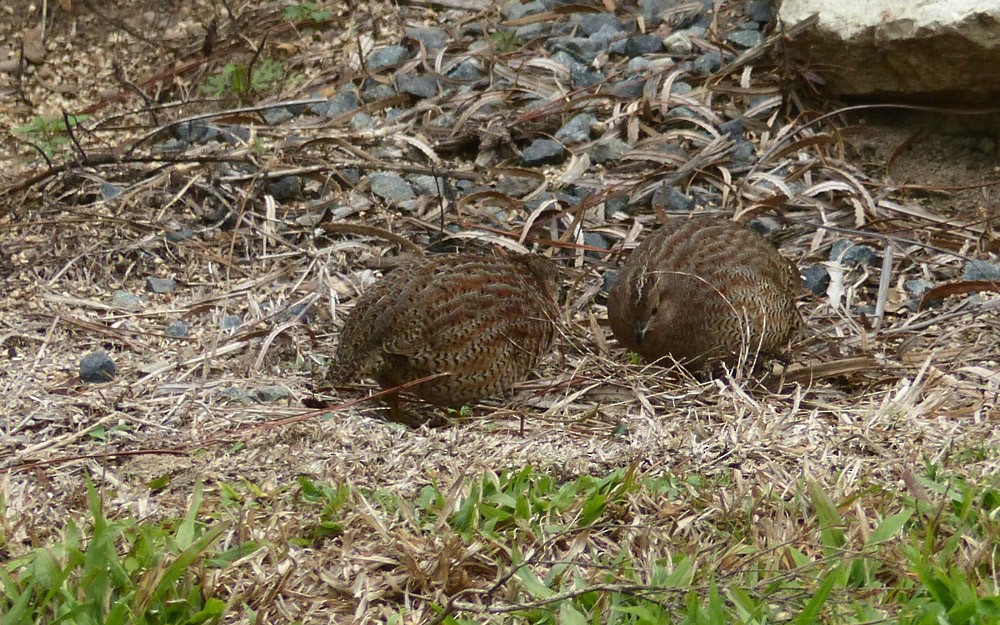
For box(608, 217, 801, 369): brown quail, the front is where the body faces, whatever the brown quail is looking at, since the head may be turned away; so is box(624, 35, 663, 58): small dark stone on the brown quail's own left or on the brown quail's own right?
on the brown quail's own right

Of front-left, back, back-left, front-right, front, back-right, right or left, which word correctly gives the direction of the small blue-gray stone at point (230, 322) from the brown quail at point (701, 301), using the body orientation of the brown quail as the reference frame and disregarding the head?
front-right

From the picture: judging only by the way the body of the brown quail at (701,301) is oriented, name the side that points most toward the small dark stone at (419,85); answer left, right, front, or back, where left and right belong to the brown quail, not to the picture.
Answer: right

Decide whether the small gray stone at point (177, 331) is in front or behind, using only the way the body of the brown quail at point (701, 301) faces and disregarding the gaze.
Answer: in front

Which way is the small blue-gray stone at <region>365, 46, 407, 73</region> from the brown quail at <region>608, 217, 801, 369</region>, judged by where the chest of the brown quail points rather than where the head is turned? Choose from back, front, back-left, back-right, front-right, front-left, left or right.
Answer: right

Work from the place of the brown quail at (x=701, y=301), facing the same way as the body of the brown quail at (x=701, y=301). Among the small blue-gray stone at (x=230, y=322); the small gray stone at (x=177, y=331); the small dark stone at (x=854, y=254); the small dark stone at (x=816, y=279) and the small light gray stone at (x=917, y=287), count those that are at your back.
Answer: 3

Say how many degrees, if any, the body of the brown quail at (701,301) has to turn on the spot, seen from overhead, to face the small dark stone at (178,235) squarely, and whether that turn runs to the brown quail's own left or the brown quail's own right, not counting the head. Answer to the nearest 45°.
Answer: approximately 45° to the brown quail's own right

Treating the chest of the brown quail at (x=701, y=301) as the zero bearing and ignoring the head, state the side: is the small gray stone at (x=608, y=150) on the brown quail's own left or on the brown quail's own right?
on the brown quail's own right

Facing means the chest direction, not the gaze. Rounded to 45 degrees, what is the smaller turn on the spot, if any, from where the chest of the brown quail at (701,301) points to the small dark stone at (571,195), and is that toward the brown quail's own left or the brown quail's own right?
approximately 90° to the brown quail's own right

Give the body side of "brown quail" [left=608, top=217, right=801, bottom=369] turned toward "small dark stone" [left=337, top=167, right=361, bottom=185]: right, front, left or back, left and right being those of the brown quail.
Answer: right

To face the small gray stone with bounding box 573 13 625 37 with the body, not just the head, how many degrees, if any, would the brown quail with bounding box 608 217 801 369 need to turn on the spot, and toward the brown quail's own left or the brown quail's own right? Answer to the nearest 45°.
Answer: approximately 135° to the brown quail's own right

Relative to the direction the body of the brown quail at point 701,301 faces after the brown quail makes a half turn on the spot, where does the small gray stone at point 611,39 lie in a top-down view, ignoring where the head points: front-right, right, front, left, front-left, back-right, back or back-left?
front-left

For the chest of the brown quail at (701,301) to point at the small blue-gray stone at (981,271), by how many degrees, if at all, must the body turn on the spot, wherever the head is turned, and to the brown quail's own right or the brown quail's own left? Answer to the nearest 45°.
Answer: approximately 180°

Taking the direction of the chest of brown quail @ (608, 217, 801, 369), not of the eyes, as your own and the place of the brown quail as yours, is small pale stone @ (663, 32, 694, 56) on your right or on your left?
on your right

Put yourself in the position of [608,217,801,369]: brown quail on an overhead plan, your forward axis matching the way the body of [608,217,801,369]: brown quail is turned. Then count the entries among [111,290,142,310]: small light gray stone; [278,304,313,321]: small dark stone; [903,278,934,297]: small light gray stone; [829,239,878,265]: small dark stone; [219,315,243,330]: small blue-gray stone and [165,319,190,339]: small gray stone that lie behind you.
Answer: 2

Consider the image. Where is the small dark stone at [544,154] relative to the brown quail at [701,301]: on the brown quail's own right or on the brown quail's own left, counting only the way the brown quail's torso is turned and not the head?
on the brown quail's own right

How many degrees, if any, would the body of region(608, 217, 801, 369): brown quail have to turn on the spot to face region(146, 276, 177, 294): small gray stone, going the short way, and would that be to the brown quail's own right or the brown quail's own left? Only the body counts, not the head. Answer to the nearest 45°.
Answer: approximately 45° to the brown quail's own right

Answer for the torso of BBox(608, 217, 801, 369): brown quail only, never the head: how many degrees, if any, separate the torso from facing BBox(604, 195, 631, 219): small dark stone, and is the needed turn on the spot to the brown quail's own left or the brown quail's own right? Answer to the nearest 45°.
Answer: approximately 135° to the brown quail's own right

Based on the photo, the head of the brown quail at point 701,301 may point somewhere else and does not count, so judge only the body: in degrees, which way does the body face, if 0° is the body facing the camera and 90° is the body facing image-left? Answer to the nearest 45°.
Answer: approximately 45°

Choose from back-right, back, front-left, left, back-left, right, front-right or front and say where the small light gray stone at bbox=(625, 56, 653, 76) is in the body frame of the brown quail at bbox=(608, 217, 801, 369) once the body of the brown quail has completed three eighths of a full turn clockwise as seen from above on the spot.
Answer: front

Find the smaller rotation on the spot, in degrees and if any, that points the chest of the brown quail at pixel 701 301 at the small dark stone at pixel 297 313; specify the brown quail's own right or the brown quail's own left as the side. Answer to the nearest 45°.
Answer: approximately 45° to the brown quail's own right

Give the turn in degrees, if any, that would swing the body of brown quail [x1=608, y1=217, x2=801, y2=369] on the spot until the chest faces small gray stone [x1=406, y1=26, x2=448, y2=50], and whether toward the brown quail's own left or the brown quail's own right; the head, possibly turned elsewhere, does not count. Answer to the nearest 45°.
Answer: approximately 90° to the brown quail's own right

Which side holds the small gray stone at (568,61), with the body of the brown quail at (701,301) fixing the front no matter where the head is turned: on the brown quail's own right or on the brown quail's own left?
on the brown quail's own right
